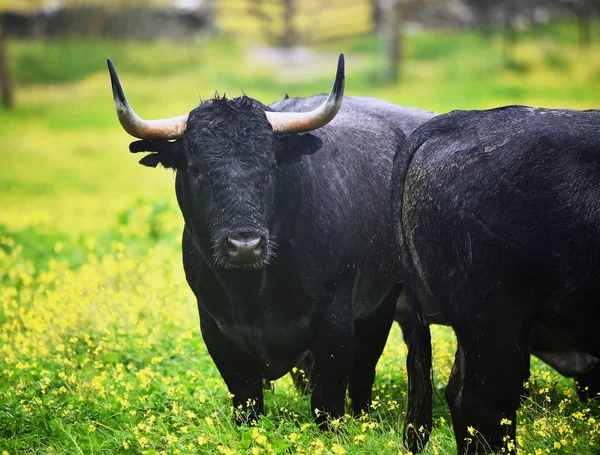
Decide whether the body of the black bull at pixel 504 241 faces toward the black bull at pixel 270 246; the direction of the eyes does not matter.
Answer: no

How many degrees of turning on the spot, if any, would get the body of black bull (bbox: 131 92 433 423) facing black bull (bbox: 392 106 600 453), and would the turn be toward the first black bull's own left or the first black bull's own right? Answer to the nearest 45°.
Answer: approximately 90° to the first black bull's own left

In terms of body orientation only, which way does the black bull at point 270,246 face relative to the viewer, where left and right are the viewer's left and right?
facing the viewer and to the left of the viewer
